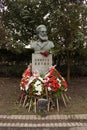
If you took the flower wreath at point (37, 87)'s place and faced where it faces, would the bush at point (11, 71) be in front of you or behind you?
behind

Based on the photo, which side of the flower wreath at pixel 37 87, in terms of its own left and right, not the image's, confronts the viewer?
front

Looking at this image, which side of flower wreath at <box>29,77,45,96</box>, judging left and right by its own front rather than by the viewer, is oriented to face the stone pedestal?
back
